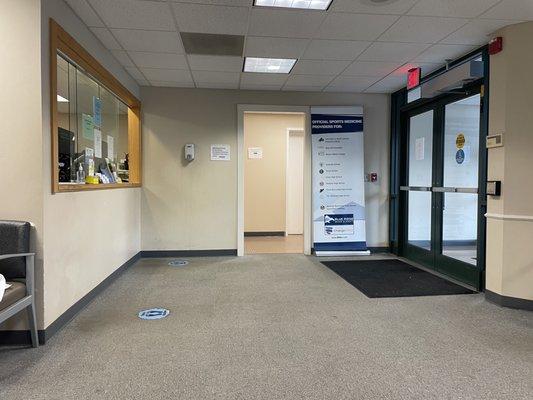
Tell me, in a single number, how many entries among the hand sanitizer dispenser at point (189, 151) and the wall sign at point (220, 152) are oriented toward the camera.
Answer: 2

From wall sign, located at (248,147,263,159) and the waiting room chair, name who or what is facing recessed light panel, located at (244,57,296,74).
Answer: the wall sign

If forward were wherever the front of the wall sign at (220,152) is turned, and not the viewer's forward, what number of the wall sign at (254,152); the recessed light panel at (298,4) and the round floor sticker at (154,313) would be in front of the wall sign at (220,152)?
2

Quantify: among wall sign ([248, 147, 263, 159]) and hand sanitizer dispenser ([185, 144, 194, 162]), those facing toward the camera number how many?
2

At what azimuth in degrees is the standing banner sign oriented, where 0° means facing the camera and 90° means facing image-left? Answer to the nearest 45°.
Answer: approximately 0°

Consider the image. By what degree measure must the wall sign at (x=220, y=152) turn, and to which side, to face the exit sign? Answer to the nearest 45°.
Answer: approximately 45° to its left
